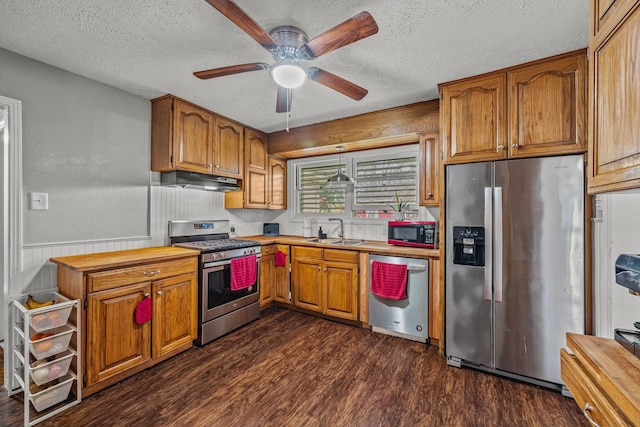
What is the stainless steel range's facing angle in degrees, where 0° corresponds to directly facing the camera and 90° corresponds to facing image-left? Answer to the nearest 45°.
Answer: approximately 315°

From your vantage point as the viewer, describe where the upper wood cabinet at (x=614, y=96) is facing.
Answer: facing to the left of the viewer

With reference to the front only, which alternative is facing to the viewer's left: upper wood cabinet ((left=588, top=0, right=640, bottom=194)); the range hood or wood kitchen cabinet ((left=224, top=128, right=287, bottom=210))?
the upper wood cabinet

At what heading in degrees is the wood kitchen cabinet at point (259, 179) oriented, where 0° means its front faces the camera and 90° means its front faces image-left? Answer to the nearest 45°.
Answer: approximately 315°

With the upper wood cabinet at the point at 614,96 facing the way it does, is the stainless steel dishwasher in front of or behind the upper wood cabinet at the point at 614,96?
in front

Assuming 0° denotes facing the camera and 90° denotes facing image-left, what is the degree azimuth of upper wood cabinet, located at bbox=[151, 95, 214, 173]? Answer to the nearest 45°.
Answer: approximately 315°

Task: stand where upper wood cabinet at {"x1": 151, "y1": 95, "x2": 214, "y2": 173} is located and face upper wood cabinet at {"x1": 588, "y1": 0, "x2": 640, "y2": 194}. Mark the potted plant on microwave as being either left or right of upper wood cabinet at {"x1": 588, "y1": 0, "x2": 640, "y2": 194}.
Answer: left

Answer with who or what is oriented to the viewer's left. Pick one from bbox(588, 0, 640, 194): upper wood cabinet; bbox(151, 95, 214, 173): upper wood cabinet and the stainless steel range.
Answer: bbox(588, 0, 640, 194): upper wood cabinet

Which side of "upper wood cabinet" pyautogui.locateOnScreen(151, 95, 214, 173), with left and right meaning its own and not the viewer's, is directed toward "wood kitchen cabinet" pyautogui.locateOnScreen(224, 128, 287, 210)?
left

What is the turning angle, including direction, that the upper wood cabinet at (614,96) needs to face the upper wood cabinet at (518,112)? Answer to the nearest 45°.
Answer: approximately 45° to its right

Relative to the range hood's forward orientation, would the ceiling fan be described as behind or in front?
in front

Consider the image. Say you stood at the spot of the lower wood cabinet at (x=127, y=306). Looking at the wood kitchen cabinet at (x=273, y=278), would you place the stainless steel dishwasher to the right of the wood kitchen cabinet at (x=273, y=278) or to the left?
right

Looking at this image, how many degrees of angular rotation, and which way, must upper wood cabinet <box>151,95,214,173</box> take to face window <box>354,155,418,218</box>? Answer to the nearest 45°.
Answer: approximately 45° to its left
